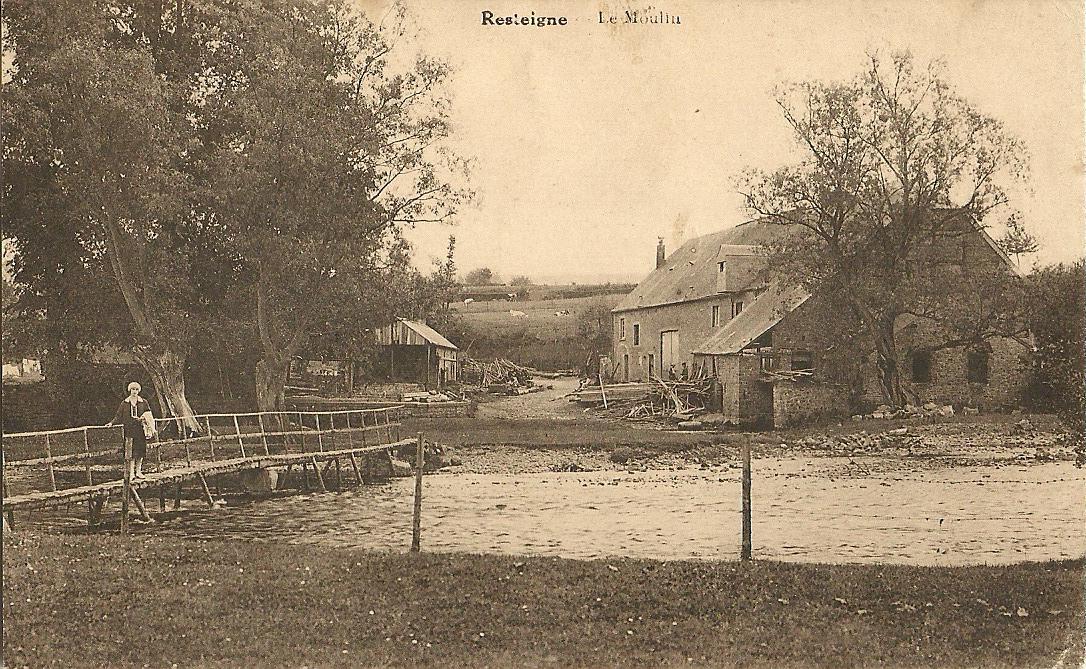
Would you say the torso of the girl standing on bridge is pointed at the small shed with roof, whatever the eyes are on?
no

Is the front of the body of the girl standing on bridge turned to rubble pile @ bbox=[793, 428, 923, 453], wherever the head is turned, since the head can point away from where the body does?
no

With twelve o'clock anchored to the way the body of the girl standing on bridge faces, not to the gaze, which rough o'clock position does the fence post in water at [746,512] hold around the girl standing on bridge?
The fence post in water is roughly at 10 o'clock from the girl standing on bridge.

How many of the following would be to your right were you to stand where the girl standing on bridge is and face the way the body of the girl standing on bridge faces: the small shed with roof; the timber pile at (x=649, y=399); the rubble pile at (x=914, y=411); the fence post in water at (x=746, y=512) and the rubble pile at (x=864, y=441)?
0

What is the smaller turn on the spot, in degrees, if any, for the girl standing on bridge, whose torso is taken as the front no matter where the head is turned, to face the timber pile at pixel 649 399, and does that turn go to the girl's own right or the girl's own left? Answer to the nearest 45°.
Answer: approximately 90° to the girl's own left

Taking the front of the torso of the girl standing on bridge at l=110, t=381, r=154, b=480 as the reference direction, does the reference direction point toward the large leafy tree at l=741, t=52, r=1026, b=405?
no

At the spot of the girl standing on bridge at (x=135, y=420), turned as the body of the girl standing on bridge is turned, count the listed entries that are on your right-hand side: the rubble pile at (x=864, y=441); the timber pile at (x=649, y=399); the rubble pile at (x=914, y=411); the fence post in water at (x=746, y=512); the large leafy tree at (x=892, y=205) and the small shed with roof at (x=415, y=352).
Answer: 0

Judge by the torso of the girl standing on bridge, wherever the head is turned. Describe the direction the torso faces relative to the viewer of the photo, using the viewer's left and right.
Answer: facing the viewer

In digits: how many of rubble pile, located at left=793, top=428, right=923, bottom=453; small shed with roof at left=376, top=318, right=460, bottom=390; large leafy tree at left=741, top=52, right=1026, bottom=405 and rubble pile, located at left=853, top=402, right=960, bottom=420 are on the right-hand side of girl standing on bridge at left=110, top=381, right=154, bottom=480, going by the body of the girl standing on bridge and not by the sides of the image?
0
